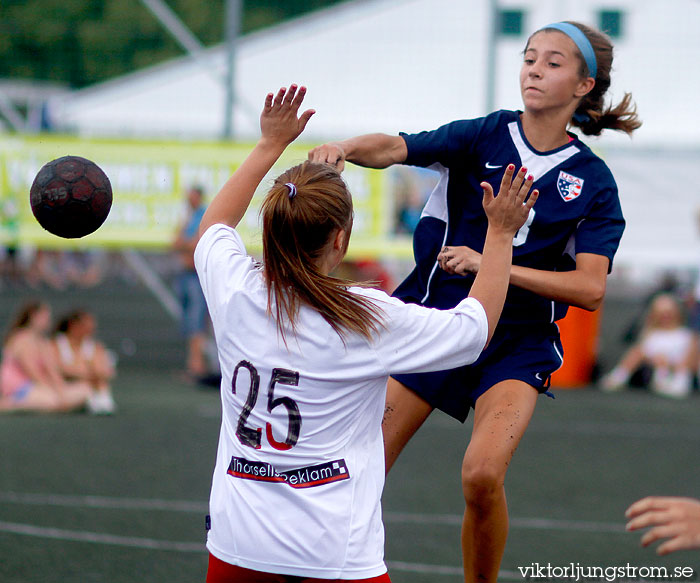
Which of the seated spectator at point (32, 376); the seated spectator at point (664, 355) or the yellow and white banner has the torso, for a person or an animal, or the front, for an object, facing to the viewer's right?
the seated spectator at point (32, 376)

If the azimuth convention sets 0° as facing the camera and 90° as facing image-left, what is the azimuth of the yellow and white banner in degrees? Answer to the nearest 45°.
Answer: approximately 0°

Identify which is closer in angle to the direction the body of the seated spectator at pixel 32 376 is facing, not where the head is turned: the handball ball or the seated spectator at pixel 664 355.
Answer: the seated spectator

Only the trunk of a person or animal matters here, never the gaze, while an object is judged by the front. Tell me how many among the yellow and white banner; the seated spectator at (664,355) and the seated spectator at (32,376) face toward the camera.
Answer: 2

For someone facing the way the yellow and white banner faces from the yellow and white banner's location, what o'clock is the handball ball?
The handball ball is roughly at 12 o'clock from the yellow and white banner.

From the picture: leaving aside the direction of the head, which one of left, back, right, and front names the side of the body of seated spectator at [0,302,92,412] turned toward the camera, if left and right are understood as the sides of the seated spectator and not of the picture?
right

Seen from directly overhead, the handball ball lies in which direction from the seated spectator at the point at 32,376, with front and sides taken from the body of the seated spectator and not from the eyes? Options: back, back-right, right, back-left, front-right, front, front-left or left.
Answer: right

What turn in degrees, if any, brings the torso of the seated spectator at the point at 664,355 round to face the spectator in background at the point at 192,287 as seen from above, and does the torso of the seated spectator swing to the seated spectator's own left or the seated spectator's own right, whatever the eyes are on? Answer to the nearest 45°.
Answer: approximately 45° to the seated spectator's own right
